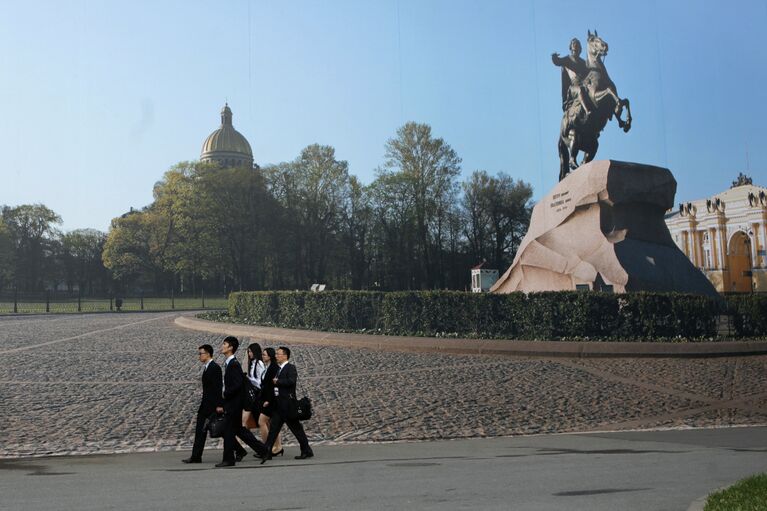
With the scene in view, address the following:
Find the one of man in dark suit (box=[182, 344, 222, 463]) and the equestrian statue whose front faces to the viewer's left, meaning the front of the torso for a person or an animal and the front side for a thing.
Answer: the man in dark suit

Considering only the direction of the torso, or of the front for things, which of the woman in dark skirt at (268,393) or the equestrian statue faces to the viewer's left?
the woman in dark skirt

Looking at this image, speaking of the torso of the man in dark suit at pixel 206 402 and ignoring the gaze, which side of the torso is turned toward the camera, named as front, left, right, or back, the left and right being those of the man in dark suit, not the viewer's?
left

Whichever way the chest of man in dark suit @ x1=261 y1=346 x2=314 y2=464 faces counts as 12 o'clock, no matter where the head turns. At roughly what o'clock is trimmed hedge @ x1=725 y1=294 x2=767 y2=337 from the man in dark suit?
The trimmed hedge is roughly at 5 o'clock from the man in dark suit.

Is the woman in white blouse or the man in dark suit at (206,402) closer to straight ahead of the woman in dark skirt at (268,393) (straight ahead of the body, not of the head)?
the man in dark suit

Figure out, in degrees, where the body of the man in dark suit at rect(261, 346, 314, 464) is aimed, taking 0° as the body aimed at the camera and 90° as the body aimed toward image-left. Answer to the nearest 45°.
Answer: approximately 90°

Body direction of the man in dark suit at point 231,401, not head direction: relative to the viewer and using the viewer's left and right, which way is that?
facing to the left of the viewer
